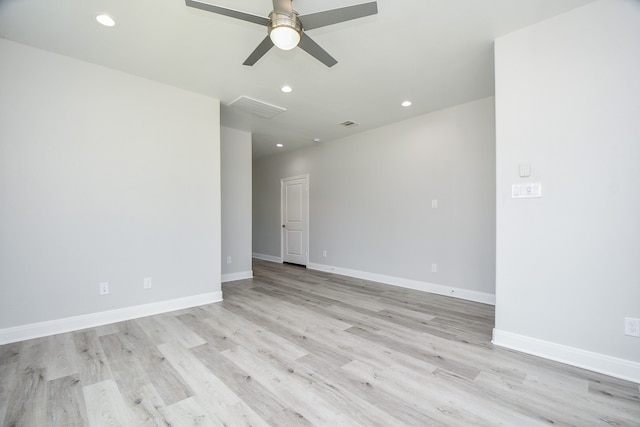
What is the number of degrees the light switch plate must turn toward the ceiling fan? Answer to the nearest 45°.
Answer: approximately 45° to its right

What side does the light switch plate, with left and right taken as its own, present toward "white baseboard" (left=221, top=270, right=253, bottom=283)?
right

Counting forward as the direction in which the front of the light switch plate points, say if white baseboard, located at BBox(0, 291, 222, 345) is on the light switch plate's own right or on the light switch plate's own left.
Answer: on the light switch plate's own right

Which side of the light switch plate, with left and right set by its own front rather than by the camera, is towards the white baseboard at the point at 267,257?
right

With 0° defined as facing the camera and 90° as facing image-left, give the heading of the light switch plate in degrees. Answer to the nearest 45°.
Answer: approximately 0°
